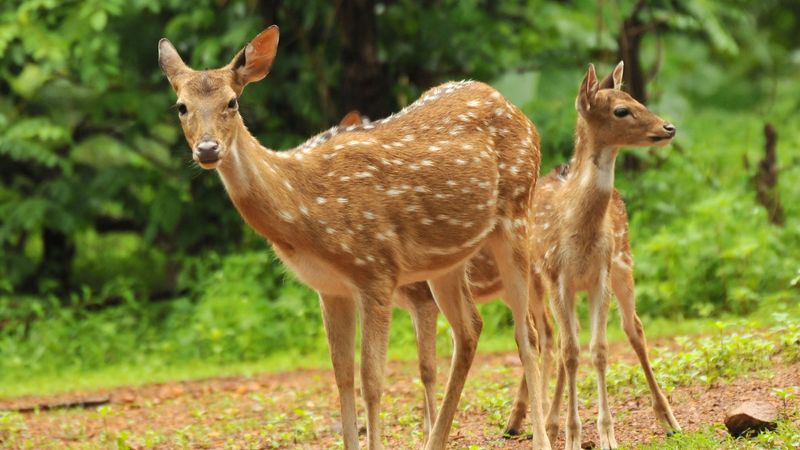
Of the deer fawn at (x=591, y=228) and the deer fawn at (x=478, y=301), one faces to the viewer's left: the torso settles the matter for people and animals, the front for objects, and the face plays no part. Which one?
the deer fawn at (x=478, y=301)

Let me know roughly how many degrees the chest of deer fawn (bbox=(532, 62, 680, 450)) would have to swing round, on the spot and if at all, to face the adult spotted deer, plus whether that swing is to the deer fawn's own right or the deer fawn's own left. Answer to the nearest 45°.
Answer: approximately 45° to the deer fawn's own right

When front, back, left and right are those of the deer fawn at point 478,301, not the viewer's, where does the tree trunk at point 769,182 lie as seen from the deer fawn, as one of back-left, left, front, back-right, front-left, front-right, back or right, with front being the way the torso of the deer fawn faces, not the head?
back-right

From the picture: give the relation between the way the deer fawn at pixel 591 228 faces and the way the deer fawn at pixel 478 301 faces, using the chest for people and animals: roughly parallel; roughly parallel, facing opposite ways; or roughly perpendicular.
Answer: roughly perpendicular

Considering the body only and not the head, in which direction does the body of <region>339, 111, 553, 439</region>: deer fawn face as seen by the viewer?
to the viewer's left

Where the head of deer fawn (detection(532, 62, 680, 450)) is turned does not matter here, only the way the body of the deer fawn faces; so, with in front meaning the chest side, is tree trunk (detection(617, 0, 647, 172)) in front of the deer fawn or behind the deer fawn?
behind

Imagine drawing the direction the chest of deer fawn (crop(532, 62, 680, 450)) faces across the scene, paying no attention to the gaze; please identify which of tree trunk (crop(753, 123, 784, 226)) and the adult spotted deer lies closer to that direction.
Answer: the adult spotted deer

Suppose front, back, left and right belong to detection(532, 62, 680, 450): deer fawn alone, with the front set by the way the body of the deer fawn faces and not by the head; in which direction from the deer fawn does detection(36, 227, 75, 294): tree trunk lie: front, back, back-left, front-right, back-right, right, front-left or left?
back-right

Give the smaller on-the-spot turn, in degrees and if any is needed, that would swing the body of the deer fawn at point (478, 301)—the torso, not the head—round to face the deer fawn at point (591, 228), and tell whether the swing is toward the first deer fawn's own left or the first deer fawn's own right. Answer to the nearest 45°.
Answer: approximately 135° to the first deer fawn's own left

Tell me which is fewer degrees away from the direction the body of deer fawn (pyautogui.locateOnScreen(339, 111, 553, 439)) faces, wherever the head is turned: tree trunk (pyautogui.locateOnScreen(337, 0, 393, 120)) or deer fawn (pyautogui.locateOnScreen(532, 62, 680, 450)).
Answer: the tree trunk

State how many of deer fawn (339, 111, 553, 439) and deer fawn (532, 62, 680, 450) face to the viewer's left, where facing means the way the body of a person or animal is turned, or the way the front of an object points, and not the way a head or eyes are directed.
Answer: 1
